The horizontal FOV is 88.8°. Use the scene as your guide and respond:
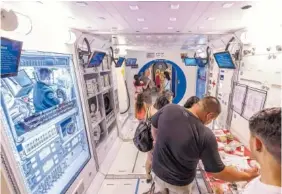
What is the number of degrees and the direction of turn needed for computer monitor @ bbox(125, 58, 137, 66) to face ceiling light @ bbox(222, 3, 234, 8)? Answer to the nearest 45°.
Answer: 0° — it already faces it

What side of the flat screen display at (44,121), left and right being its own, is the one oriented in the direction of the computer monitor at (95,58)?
left

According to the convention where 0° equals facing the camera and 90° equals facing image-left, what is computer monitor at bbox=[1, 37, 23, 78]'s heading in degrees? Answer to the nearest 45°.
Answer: approximately 315°

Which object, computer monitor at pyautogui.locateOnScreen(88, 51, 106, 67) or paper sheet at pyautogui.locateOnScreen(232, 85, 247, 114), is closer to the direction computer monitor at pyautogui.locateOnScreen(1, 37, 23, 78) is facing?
the paper sheet

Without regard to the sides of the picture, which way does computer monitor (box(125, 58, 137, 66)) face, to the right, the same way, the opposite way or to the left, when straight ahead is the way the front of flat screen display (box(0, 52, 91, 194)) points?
to the right

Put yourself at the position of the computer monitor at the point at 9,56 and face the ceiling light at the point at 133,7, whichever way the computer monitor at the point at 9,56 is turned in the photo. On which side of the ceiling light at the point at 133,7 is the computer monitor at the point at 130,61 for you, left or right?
left

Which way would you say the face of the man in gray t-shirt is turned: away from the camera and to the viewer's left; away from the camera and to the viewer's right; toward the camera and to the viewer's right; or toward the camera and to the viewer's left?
away from the camera and to the viewer's right

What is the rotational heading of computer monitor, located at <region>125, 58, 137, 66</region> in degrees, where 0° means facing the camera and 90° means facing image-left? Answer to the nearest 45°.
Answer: approximately 0°
